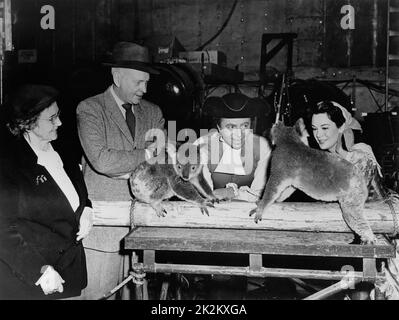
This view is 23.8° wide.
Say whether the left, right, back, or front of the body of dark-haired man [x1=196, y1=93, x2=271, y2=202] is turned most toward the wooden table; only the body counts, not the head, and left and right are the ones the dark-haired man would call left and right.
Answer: front

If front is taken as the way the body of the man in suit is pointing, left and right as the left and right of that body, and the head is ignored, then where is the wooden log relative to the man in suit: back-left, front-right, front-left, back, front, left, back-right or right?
front

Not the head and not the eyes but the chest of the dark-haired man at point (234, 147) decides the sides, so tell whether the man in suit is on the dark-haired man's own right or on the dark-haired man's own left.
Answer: on the dark-haired man's own right

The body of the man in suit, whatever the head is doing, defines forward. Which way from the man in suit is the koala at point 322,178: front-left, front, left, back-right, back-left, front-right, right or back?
front

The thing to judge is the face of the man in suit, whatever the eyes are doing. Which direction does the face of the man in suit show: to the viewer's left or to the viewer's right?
to the viewer's right

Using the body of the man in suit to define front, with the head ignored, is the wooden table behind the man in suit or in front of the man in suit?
in front

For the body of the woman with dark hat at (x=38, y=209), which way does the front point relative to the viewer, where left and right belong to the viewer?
facing the viewer and to the right of the viewer

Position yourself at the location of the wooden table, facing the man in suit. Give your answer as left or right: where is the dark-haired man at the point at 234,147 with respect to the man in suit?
right

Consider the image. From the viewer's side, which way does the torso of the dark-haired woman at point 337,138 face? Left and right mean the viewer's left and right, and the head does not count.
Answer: facing the viewer and to the left of the viewer

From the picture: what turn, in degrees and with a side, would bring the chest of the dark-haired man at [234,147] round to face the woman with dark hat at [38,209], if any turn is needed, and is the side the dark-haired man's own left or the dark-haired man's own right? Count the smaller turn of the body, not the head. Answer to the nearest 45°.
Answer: approximately 45° to the dark-haired man's own right

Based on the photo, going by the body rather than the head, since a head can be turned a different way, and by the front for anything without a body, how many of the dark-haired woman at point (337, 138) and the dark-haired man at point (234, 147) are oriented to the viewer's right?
0

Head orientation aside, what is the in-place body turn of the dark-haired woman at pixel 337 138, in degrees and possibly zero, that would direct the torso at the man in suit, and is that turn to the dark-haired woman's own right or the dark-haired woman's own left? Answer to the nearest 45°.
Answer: approximately 45° to the dark-haired woman's own right

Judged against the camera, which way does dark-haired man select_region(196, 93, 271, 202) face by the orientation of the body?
toward the camera

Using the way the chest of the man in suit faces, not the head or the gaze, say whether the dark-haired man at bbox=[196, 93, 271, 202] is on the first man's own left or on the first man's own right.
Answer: on the first man's own left
